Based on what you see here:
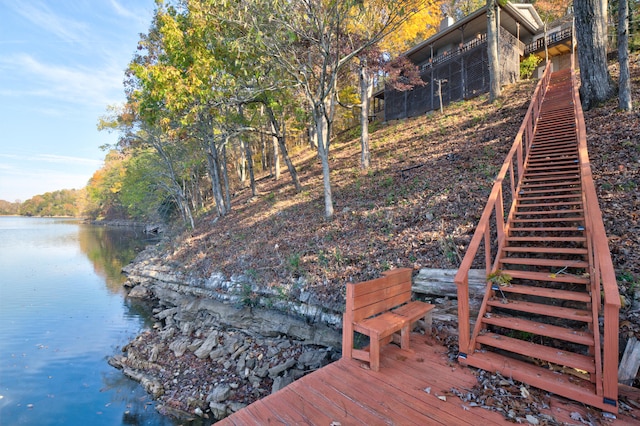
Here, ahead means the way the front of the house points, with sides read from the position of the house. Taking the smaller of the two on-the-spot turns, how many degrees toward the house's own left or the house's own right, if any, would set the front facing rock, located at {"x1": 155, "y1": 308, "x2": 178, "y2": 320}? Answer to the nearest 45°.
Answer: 0° — it already faces it

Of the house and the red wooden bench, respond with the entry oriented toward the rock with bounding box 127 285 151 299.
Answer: the house

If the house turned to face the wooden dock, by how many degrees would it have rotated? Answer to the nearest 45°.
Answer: approximately 45° to its left

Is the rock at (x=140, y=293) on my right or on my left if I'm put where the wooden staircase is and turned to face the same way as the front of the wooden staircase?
on my right

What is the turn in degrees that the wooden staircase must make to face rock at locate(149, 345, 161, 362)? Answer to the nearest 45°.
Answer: approximately 90° to its right

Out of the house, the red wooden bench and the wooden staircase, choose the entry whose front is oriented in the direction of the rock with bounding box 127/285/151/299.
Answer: the house

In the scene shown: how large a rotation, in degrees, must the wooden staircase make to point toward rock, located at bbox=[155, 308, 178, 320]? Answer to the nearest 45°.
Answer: approximately 90° to its right

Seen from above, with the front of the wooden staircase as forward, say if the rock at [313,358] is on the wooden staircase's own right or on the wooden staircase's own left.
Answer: on the wooden staircase's own right

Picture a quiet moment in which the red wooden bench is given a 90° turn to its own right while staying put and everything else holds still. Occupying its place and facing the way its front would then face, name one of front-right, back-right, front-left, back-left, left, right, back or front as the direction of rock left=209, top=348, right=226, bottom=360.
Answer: right

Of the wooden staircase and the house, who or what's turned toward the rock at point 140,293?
the house

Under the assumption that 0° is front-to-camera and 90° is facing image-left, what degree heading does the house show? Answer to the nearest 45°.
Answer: approximately 45°

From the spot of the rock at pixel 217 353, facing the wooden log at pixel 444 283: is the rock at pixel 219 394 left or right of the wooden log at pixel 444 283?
right

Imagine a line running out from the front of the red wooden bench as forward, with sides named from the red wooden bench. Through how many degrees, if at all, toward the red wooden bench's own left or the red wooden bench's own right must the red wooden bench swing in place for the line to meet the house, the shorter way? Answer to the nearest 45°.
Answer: approximately 135° to the red wooden bench's own left
